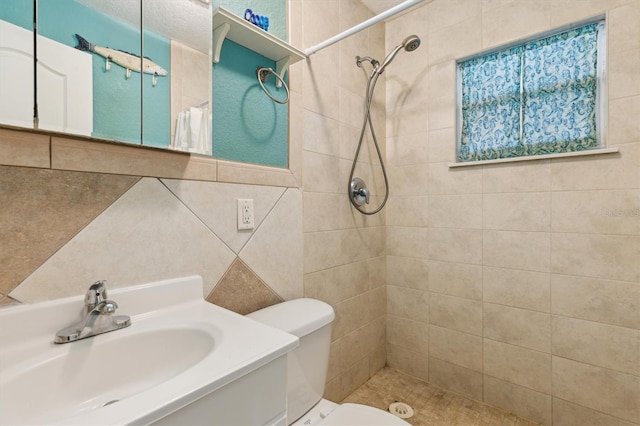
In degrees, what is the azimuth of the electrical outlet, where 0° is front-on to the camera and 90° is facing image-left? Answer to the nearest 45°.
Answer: approximately 315°

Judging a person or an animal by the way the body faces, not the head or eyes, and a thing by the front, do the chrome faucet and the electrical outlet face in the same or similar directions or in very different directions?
same or similar directions

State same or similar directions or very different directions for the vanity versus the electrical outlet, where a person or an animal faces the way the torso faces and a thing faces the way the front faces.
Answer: same or similar directions

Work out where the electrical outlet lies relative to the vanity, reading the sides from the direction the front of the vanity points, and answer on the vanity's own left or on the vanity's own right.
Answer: on the vanity's own left

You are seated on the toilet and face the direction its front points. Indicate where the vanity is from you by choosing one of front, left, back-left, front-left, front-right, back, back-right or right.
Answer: right

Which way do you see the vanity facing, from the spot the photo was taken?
facing the viewer and to the right of the viewer

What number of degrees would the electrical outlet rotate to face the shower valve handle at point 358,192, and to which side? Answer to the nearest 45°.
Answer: approximately 90° to its left
